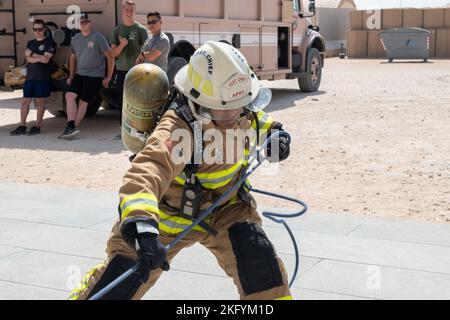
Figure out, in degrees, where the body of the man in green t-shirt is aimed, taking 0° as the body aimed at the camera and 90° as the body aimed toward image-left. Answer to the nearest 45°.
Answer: approximately 0°

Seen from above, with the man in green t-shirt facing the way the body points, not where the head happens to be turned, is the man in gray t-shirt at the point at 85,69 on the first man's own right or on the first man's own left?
on the first man's own right

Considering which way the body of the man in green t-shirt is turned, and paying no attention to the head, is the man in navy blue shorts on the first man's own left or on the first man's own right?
on the first man's own right

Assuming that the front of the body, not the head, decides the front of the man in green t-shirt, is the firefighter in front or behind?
in front
